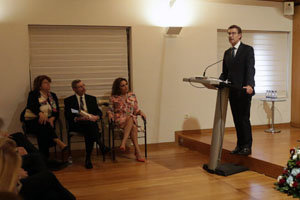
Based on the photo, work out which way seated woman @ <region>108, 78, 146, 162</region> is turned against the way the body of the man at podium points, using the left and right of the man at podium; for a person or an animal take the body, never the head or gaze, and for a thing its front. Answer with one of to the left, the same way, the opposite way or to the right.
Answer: to the left

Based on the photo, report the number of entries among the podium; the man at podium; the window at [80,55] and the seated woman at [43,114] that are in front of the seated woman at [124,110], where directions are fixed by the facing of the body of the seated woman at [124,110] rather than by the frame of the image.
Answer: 2

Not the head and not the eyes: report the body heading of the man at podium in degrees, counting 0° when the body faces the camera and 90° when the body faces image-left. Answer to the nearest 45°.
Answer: approximately 45°

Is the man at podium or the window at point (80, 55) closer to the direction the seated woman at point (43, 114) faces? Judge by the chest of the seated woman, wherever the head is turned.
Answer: the man at podium

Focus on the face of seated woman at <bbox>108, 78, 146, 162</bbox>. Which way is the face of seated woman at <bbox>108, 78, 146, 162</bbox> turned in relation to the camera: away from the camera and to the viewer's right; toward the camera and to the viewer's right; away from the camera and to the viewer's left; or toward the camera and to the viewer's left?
toward the camera and to the viewer's right

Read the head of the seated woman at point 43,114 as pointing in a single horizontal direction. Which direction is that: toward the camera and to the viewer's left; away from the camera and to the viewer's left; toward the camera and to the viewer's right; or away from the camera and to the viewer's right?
toward the camera and to the viewer's right
